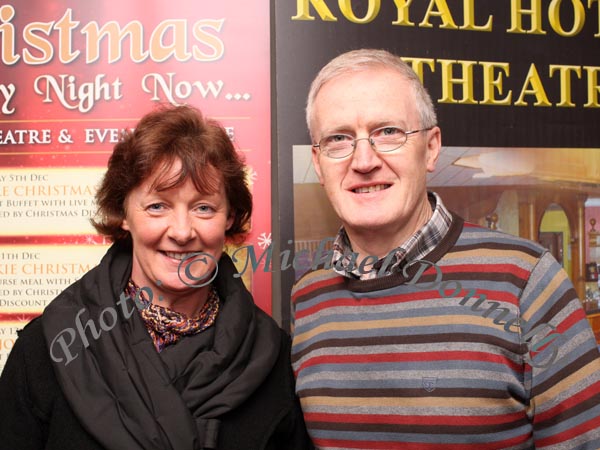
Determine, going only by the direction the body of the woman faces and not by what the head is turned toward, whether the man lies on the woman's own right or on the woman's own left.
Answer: on the woman's own left

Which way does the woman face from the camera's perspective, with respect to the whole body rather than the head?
toward the camera

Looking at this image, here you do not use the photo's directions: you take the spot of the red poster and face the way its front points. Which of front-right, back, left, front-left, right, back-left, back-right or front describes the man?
front-left

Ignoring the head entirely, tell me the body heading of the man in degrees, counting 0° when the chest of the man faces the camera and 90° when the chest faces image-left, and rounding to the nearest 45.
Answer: approximately 45°

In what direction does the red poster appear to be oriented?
toward the camera

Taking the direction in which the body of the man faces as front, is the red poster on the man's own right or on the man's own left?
on the man's own right

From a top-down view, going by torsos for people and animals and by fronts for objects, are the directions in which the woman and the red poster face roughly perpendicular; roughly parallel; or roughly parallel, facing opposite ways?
roughly parallel

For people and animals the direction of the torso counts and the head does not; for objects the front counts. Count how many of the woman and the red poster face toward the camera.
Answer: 2
